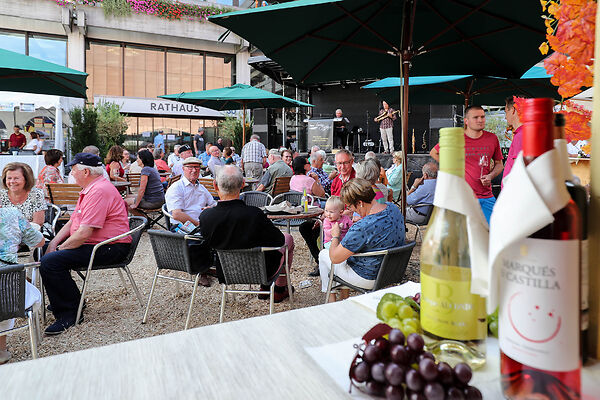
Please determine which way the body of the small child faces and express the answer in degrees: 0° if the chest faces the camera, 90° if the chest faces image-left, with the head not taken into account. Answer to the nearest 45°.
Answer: approximately 45°

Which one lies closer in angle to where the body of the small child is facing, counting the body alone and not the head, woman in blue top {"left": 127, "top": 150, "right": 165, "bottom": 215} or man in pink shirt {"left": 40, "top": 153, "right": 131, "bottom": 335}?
the man in pink shirt

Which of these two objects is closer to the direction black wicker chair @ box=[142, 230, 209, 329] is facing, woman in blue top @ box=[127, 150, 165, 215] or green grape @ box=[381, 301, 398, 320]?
the woman in blue top

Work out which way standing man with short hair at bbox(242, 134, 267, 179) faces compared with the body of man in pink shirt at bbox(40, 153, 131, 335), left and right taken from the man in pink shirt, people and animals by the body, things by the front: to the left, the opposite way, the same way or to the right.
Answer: to the right

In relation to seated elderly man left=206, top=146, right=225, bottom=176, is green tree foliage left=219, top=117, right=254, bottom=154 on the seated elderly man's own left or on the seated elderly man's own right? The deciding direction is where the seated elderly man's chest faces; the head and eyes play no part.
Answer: on the seated elderly man's own left

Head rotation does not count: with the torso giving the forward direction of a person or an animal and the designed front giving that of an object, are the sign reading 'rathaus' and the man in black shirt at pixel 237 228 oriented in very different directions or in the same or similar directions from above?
very different directions

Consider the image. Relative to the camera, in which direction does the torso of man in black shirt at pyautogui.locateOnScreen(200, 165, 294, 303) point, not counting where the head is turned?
away from the camera

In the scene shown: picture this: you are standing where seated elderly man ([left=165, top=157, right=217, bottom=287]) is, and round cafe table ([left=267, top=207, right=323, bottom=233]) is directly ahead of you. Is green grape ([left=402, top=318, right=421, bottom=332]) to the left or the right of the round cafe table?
right

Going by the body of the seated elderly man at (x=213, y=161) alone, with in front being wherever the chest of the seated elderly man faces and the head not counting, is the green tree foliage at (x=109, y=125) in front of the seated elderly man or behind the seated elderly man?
behind

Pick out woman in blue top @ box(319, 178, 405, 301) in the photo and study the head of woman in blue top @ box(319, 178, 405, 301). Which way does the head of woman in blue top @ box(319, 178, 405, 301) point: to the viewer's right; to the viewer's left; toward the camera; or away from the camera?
to the viewer's left

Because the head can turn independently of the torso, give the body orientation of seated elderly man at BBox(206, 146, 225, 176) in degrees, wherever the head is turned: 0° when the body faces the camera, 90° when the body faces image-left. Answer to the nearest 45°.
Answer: approximately 315°
